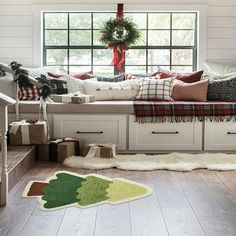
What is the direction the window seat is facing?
toward the camera

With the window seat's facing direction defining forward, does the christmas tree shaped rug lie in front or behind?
in front

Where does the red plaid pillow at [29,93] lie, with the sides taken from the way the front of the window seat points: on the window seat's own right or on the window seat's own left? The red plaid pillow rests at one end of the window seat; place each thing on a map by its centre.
on the window seat's own right
